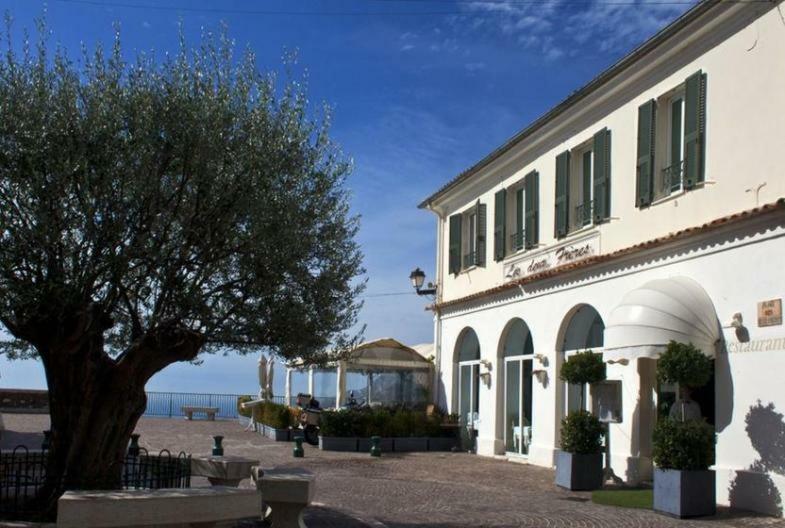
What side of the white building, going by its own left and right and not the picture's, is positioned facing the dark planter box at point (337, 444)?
right

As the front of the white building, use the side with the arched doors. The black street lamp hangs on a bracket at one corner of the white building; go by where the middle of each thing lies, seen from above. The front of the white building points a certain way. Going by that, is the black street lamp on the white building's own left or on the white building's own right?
on the white building's own right

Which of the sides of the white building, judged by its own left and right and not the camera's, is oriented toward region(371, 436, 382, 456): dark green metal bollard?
right

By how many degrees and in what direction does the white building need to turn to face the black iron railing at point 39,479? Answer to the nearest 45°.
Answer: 0° — it already faces it

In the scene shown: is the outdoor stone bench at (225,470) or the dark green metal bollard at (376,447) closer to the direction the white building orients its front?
the outdoor stone bench

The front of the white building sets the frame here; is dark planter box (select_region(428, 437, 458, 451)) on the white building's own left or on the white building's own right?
on the white building's own right

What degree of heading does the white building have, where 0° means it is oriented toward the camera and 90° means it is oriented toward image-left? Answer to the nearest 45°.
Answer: approximately 45°

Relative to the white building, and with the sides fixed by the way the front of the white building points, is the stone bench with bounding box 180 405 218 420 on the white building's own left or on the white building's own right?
on the white building's own right

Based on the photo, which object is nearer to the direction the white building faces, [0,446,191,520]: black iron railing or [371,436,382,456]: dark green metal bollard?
the black iron railing
